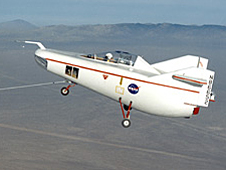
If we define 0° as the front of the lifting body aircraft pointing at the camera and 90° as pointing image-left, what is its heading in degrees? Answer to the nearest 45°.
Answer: approximately 90°
